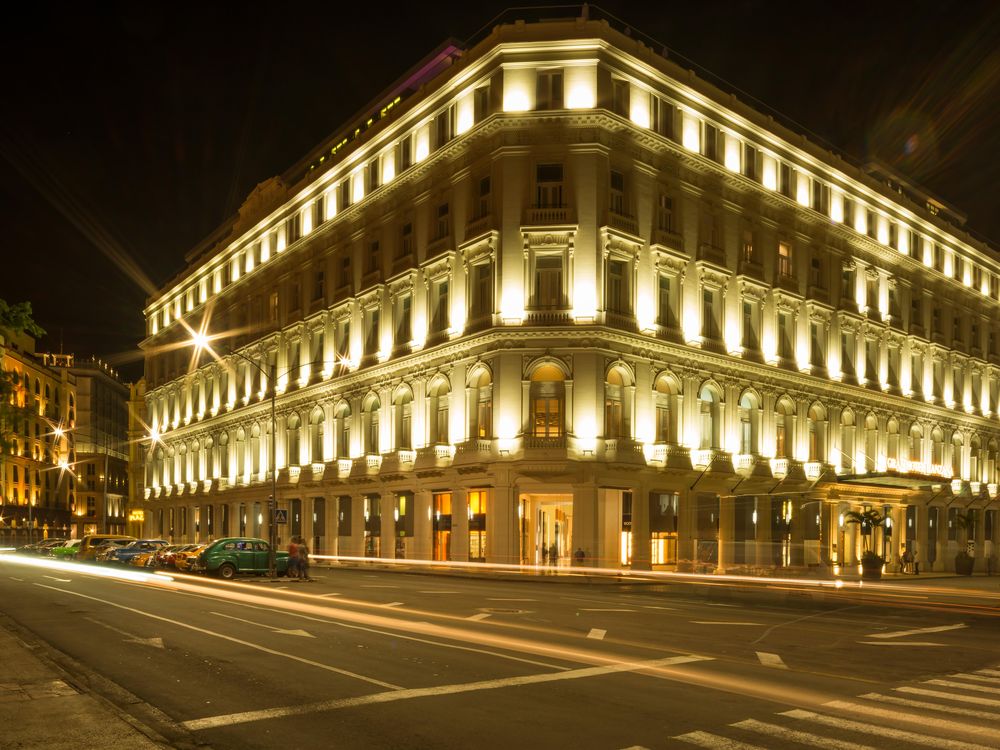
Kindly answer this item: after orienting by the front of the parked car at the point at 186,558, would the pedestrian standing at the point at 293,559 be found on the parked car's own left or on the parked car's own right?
on the parked car's own left

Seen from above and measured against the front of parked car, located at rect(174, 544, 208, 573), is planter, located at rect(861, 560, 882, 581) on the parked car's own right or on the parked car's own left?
on the parked car's own left

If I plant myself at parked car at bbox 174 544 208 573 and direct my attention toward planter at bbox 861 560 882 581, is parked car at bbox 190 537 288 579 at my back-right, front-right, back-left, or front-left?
front-right

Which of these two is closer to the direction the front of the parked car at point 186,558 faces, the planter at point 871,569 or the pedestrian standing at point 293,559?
the pedestrian standing
